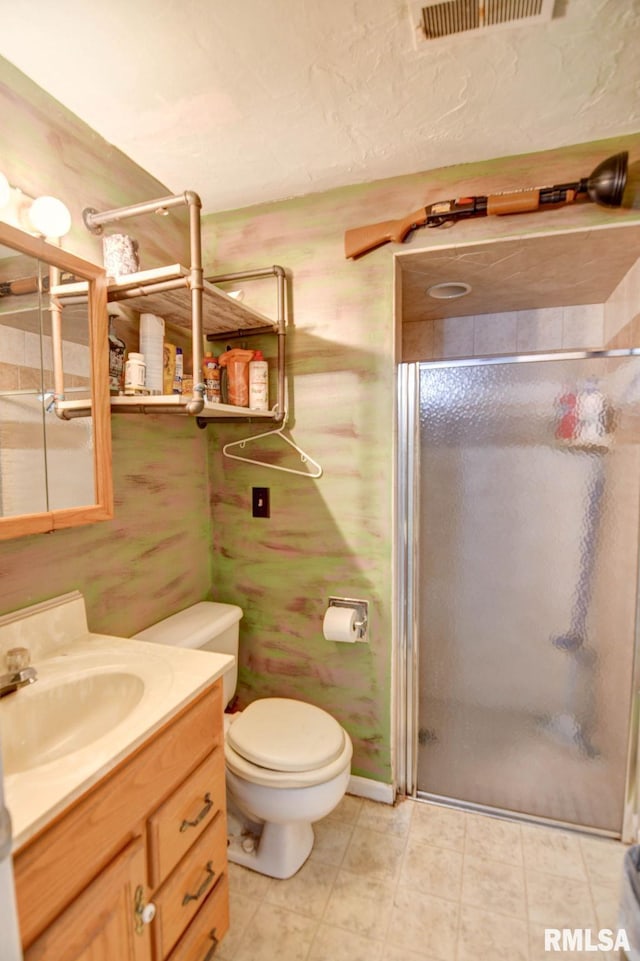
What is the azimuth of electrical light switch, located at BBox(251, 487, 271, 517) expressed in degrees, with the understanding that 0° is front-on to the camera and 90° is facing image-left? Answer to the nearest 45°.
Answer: approximately 0°

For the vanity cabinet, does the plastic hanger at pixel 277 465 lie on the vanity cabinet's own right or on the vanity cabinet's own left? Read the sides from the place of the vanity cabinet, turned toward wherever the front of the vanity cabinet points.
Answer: on the vanity cabinet's own left

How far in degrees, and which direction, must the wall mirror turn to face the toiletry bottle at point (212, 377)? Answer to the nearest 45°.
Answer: approximately 90° to its left

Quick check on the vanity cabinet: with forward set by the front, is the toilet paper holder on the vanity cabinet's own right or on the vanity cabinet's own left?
on the vanity cabinet's own left

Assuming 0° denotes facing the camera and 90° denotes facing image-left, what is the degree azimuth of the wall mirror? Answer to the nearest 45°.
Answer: approximately 315°

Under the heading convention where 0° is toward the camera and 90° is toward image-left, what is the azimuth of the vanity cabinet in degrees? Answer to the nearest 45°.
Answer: approximately 315°

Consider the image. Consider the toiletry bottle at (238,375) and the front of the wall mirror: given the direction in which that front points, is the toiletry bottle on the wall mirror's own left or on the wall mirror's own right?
on the wall mirror's own left
